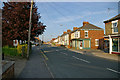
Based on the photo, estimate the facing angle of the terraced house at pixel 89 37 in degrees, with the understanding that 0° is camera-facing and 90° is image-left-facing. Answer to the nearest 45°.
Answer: approximately 45°

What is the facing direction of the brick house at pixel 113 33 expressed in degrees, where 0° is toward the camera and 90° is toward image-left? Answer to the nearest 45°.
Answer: approximately 45°

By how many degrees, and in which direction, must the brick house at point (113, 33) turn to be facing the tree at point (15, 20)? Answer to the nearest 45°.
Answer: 0° — it already faces it
